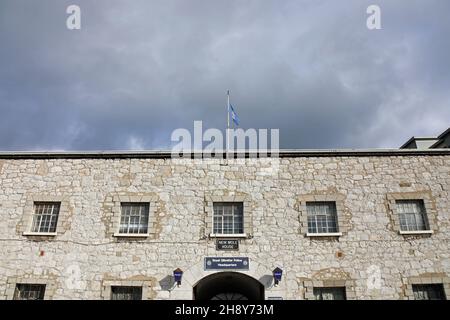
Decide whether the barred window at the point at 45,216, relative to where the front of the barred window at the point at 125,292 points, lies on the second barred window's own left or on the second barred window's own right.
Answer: on the second barred window's own right

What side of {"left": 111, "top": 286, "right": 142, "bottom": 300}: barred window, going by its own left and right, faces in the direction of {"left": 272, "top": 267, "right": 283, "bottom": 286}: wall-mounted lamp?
left

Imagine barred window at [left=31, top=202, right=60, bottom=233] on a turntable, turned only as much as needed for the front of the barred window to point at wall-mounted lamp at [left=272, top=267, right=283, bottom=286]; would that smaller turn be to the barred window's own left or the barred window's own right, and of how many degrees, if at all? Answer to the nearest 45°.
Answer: approximately 45° to the barred window's own left

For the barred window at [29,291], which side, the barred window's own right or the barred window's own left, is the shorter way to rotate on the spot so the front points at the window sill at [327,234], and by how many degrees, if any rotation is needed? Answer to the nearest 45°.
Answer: approximately 45° to the barred window's own left

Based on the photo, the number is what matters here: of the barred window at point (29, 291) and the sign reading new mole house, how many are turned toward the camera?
2

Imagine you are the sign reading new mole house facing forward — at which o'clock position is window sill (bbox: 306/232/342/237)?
The window sill is roughly at 9 o'clock from the sign reading new mole house.

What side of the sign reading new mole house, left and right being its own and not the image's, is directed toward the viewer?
front

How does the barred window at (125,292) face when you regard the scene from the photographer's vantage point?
facing the viewer

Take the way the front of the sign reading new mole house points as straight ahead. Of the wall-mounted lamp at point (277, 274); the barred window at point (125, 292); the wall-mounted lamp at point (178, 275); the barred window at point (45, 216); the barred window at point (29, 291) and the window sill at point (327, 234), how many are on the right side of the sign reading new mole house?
4

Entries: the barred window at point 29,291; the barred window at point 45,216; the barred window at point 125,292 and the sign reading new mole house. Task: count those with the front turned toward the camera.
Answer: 4

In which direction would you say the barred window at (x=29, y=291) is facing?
toward the camera

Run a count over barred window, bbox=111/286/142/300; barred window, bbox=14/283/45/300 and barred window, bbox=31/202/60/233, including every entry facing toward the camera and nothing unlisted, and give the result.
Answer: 3
